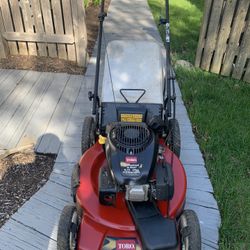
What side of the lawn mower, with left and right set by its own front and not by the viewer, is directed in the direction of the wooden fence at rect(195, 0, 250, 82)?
back

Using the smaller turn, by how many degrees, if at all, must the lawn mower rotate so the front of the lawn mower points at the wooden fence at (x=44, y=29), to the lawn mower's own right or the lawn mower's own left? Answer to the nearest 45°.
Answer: approximately 180°

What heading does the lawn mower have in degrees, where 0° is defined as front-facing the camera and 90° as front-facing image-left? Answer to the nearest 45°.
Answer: approximately 0°
